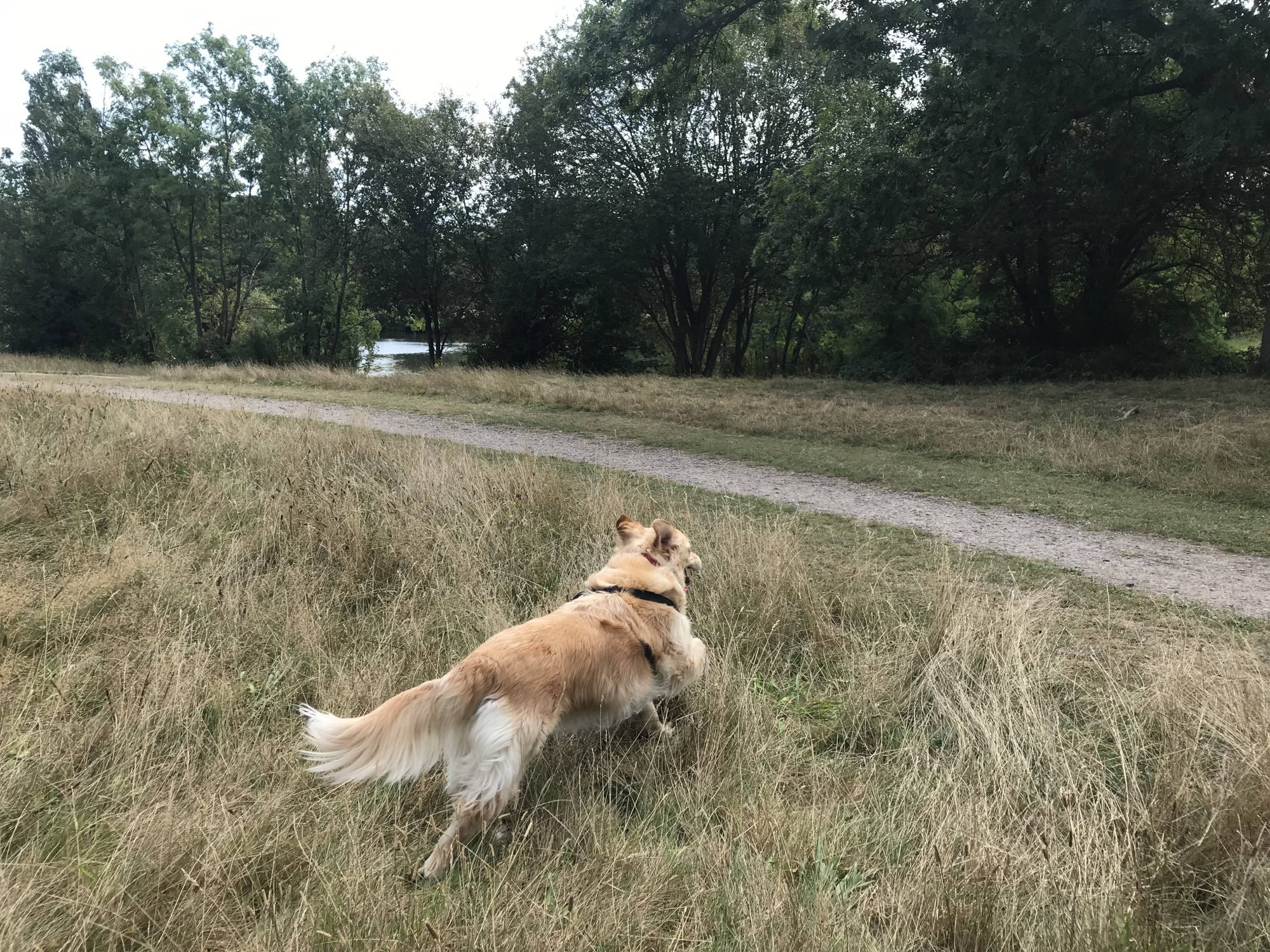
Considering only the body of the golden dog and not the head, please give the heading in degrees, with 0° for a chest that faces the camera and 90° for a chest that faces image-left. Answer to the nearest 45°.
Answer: approximately 225°

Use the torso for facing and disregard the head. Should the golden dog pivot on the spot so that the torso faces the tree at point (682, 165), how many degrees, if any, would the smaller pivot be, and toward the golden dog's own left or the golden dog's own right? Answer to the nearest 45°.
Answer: approximately 45° to the golden dog's own left

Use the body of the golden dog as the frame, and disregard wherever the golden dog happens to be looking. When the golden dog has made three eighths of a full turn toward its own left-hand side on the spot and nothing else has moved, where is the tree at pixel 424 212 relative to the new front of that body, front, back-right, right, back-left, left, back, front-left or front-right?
right
